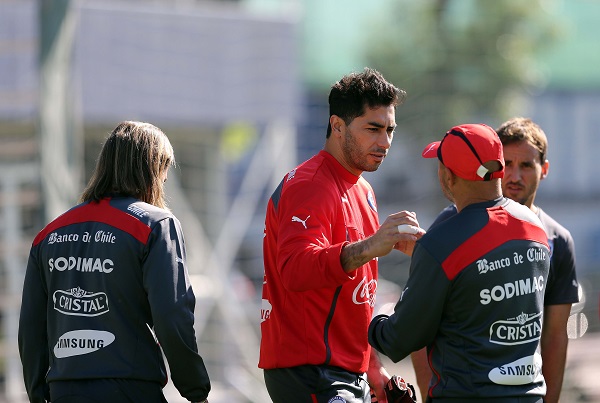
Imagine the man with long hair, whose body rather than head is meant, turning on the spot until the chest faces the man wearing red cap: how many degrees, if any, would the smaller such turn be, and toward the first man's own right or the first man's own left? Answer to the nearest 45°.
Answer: approximately 90° to the first man's own right

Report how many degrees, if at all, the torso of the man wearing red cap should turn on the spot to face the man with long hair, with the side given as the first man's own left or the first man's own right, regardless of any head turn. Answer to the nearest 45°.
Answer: approximately 45° to the first man's own left

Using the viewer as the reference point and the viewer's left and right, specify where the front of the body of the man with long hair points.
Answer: facing away from the viewer and to the right of the viewer

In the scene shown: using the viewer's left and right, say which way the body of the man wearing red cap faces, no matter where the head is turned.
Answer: facing away from the viewer and to the left of the viewer
